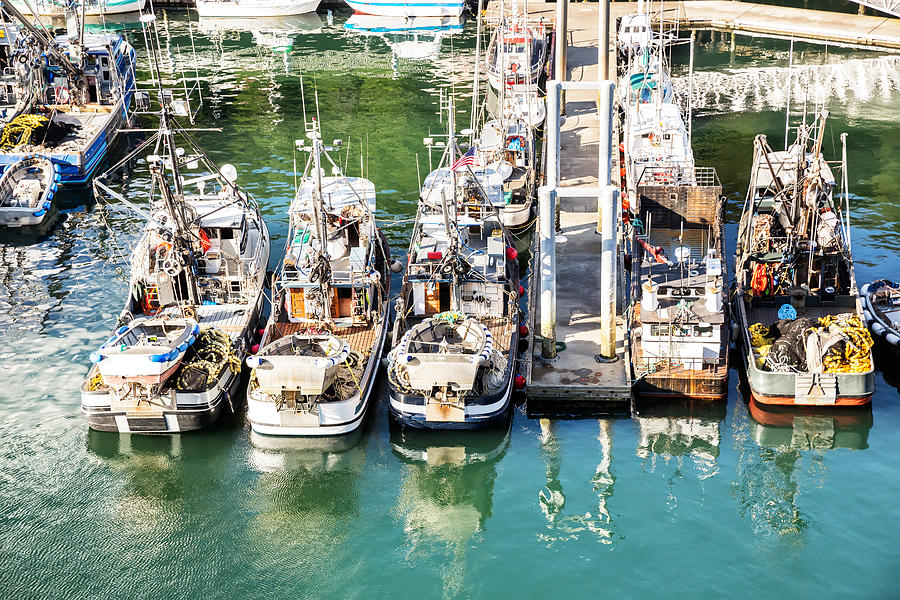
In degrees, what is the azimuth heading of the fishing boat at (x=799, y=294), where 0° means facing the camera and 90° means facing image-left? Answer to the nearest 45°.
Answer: approximately 180°

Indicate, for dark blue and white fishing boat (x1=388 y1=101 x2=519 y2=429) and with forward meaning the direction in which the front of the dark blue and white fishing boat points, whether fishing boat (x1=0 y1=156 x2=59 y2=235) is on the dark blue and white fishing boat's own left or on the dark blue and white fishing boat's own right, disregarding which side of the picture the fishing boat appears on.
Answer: on the dark blue and white fishing boat's own left

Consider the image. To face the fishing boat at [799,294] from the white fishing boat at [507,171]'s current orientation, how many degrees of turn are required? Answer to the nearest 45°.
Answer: approximately 135° to its right

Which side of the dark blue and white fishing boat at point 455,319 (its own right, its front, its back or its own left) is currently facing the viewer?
back

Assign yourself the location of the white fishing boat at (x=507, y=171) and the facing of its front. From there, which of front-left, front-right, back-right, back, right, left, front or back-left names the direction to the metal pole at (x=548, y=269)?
back

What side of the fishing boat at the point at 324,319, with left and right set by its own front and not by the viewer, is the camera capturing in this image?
back

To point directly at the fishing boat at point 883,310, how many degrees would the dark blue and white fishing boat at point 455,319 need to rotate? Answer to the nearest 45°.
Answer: approximately 90° to its right

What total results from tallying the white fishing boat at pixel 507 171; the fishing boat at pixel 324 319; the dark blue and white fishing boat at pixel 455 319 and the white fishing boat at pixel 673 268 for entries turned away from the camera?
4

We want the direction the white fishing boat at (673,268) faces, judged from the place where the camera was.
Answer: facing away from the viewer

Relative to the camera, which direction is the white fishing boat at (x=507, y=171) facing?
away from the camera

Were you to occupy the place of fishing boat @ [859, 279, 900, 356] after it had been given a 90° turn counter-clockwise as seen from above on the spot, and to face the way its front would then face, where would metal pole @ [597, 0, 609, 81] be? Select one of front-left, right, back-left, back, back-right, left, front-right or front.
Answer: front-right

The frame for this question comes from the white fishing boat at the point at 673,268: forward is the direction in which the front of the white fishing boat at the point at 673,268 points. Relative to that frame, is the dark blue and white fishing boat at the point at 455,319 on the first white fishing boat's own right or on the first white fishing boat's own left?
on the first white fishing boat's own left
